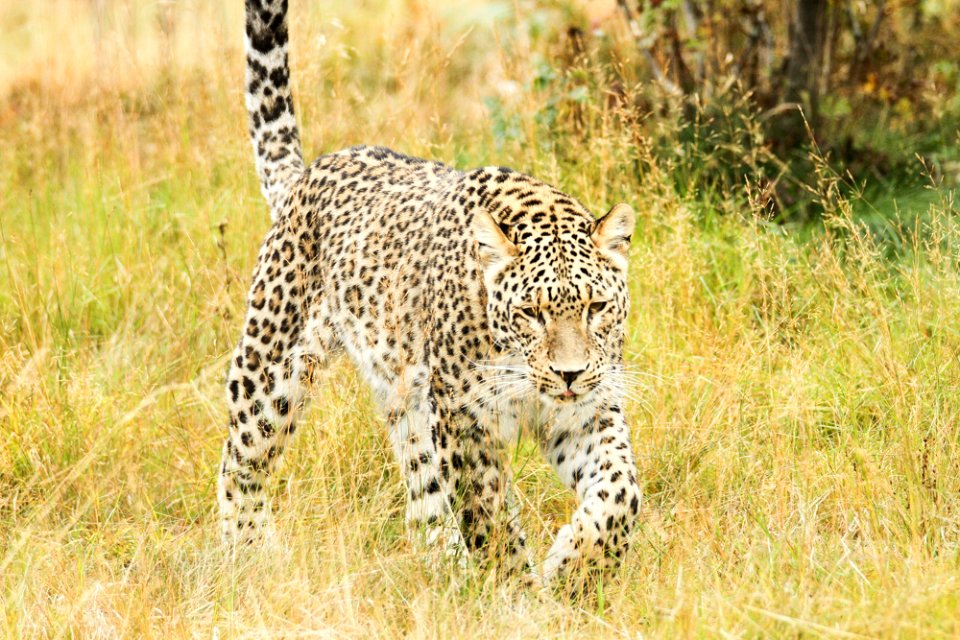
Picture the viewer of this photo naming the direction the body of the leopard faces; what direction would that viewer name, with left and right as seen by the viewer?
facing the viewer and to the right of the viewer

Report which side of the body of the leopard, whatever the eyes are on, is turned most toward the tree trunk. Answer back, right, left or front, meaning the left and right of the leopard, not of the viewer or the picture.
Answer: left
